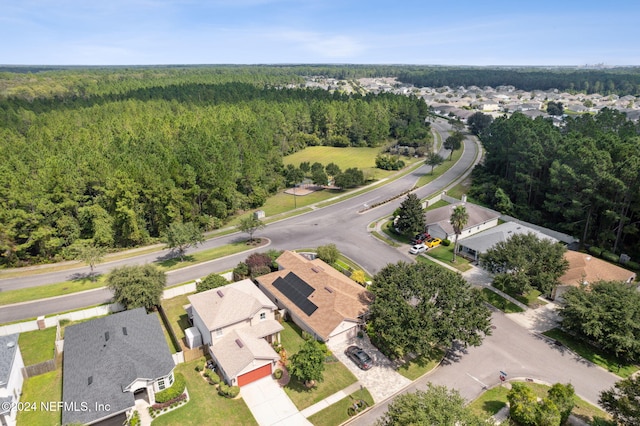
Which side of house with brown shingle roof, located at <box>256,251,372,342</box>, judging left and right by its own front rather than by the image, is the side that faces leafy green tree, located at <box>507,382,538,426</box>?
front

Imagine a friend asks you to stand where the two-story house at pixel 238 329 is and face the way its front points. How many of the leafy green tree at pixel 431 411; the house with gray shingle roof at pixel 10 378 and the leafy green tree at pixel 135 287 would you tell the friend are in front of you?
1

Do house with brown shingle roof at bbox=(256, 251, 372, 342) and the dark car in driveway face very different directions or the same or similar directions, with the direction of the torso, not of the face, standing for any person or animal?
very different directions

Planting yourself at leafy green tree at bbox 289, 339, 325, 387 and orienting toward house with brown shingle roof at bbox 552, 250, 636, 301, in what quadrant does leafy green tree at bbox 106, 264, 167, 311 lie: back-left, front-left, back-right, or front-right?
back-left

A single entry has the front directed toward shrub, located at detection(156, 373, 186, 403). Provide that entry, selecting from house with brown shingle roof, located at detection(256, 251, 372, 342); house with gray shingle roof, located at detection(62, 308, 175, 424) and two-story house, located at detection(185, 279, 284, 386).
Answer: the house with gray shingle roof

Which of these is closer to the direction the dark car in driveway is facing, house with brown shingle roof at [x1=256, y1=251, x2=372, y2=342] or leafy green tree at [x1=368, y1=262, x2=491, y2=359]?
the house with brown shingle roof

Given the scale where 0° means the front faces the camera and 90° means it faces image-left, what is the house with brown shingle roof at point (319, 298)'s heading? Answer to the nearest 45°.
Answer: approximately 315°

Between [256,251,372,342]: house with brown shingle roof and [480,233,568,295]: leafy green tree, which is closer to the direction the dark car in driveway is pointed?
the house with brown shingle roof

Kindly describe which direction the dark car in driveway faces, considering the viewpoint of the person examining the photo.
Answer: facing away from the viewer and to the left of the viewer

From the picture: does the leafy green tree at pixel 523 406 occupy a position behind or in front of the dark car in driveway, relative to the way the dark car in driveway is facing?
behind

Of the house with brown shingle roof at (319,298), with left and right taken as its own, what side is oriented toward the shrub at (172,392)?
right
